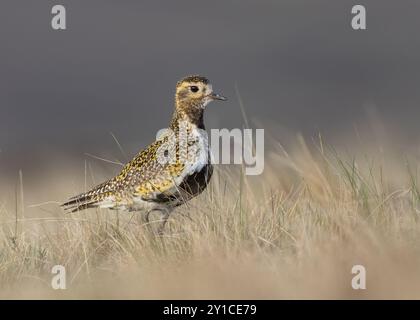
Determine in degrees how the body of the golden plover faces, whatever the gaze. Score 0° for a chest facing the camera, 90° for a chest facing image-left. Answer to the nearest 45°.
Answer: approximately 270°
